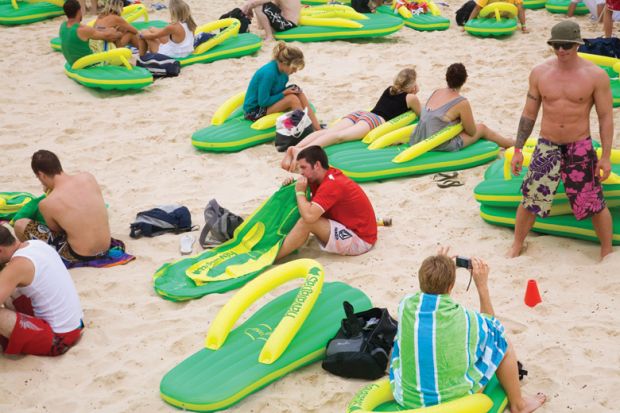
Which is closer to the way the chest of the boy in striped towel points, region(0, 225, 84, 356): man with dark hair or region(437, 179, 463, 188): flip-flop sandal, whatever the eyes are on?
the flip-flop sandal

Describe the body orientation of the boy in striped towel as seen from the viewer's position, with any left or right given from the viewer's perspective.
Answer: facing away from the viewer and to the right of the viewer

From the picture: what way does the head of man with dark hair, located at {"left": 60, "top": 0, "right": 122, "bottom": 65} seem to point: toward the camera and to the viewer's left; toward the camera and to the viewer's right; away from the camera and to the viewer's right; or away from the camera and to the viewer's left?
away from the camera and to the viewer's right

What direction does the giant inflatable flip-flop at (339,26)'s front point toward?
to the viewer's left

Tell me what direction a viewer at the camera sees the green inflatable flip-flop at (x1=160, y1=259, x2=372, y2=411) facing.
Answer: facing away from the viewer and to the right of the viewer
